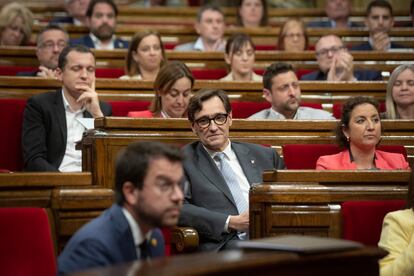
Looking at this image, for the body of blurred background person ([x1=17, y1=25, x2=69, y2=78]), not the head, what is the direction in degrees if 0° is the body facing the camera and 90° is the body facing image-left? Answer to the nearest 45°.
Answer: approximately 315°

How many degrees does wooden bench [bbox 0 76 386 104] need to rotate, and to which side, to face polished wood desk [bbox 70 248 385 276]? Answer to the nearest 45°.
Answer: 0° — it already faces it

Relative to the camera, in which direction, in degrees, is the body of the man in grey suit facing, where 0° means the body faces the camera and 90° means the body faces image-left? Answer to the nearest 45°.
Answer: approximately 315°

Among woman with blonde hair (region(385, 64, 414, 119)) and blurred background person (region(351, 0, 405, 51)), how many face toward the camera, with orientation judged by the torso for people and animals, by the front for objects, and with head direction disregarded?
2

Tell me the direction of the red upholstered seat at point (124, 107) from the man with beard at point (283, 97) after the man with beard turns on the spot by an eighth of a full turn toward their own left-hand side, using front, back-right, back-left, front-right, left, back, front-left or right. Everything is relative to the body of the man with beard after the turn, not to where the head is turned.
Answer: back

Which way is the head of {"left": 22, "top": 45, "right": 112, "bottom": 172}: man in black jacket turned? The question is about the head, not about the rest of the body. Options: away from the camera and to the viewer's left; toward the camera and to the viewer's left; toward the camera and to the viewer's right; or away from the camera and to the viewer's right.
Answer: toward the camera and to the viewer's right

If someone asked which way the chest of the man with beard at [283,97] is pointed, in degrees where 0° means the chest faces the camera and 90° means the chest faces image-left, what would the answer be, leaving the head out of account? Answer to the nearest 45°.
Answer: approximately 315°

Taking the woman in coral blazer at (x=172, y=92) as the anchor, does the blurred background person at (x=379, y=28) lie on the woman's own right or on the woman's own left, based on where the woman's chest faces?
on the woman's own left

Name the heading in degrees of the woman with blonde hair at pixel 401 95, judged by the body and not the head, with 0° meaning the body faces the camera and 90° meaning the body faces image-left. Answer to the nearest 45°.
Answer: approximately 0°
